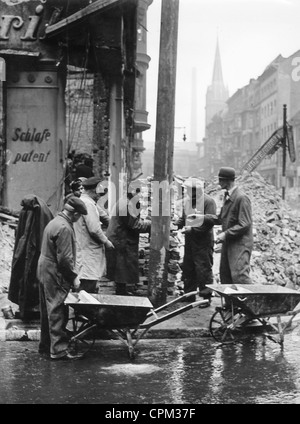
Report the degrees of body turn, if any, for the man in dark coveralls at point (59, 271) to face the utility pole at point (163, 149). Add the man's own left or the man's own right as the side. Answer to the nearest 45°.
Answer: approximately 45° to the man's own left

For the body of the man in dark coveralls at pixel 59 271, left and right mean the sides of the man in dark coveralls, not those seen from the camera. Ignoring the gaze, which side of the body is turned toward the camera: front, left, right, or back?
right

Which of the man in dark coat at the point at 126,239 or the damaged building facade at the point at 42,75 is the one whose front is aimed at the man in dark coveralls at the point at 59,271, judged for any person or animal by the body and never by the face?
the damaged building facade

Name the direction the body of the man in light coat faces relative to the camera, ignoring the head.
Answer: to the viewer's right

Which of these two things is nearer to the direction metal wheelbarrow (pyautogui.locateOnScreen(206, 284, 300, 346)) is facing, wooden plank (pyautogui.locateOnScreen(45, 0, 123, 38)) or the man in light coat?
the man in light coat

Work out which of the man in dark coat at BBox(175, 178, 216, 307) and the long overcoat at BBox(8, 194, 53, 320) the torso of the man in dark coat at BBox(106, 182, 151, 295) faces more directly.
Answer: the man in dark coat

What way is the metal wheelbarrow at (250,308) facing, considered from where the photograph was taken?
facing to the left of the viewer

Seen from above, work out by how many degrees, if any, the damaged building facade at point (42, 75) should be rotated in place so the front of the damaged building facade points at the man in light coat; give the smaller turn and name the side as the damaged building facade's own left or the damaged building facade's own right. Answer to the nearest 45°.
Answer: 0° — it already faces them
